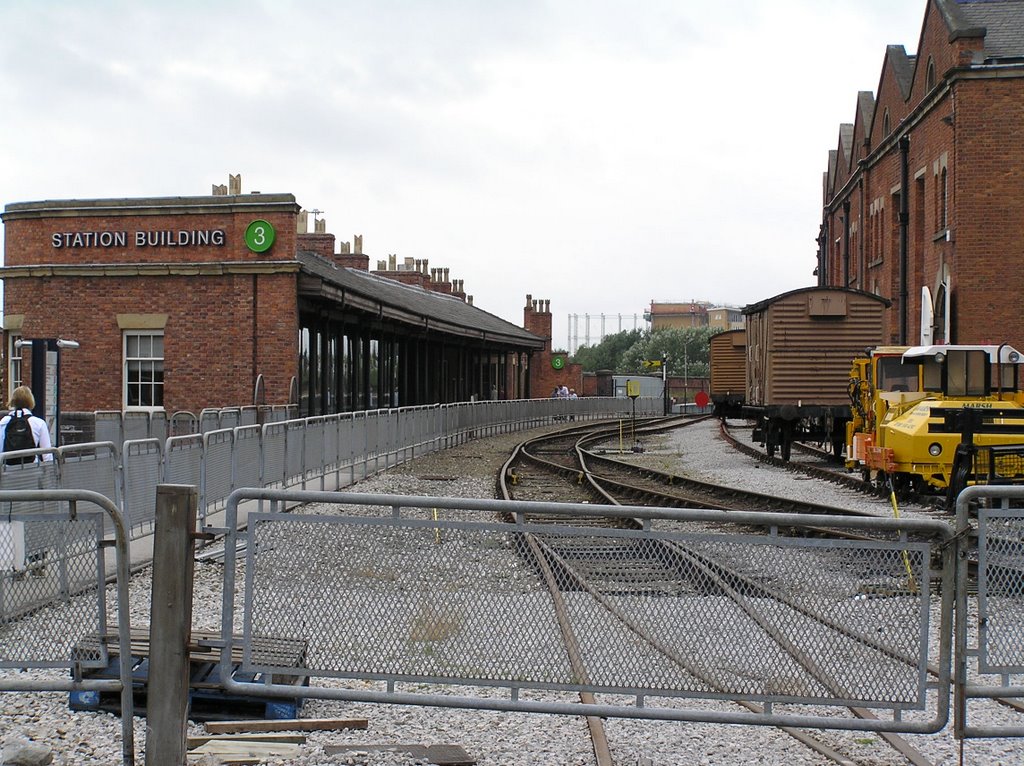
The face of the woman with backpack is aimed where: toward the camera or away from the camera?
away from the camera

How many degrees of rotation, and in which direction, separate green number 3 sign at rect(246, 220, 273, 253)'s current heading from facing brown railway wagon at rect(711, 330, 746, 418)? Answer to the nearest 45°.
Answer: approximately 135° to its left

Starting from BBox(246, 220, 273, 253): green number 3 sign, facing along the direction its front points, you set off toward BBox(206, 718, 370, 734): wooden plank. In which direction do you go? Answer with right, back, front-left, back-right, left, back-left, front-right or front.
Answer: front

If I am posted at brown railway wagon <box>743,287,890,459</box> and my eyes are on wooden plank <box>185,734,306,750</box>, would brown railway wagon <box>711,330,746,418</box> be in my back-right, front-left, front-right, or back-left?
back-right

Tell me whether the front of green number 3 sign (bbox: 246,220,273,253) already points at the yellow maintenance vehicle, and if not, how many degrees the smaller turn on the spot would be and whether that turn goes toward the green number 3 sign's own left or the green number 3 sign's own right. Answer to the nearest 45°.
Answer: approximately 45° to the green number 3 sign's own left

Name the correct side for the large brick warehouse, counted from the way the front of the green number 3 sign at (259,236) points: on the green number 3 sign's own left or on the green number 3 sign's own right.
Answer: on the green number 3 sign's own left

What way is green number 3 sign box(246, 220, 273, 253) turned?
toward the camera

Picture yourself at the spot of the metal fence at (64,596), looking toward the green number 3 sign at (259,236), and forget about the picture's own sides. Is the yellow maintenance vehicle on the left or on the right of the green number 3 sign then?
right

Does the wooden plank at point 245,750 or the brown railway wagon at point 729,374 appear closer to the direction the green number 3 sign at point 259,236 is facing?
the wooden plank

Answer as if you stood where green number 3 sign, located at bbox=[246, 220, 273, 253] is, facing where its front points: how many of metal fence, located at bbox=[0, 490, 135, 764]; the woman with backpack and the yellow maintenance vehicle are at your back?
0

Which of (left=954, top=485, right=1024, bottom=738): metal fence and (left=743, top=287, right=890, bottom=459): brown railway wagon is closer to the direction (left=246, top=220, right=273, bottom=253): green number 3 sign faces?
the metal fence

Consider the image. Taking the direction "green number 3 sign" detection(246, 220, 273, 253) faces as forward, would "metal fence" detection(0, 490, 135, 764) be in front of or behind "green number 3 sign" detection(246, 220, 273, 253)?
in front

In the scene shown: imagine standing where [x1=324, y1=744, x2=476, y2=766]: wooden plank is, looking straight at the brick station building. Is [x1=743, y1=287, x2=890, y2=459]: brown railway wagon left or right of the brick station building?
right

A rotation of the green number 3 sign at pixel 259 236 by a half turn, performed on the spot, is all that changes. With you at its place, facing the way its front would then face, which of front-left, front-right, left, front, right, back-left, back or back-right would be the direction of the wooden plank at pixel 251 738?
back

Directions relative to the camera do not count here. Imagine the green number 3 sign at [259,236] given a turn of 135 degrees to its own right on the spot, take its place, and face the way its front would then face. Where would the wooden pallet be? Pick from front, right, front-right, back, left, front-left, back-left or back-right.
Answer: back-left

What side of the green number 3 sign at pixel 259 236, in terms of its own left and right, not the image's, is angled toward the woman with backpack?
front

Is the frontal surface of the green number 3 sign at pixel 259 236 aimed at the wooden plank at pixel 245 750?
yes

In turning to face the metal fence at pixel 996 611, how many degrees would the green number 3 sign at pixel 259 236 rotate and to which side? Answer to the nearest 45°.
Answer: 0° — it already faces it
